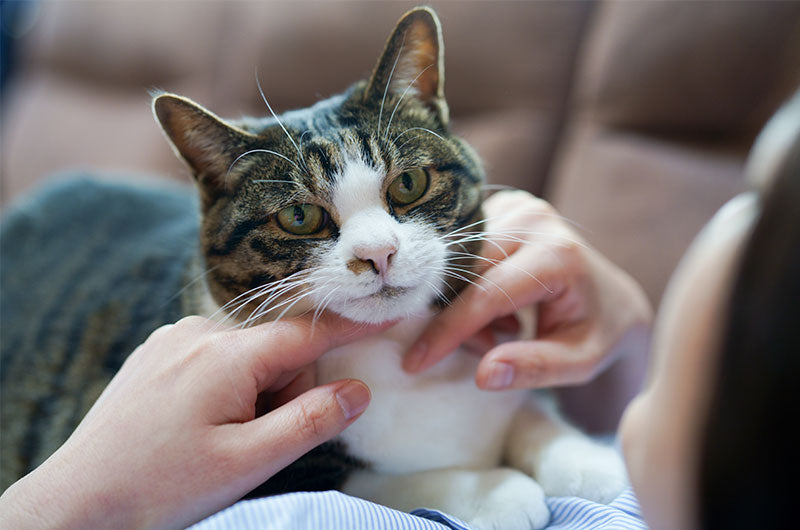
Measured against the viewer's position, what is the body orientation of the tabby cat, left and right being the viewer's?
facing the viewer and to the right of the viewer
